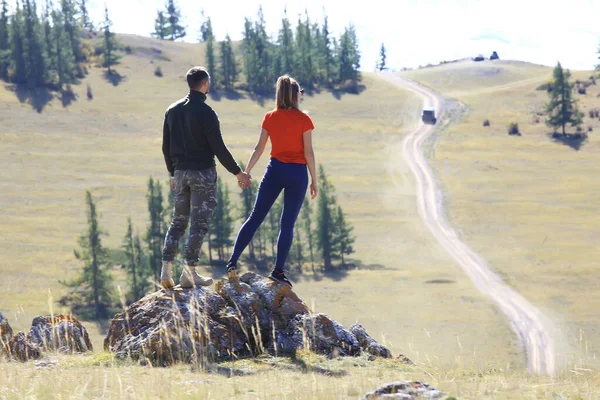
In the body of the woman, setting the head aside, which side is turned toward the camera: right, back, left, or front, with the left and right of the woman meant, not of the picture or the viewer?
back

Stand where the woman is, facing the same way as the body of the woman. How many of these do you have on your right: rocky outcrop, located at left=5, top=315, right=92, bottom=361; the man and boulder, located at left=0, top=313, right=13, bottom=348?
0

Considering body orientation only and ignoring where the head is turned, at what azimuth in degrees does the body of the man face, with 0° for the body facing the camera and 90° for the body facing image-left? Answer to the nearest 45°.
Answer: approximately 225°

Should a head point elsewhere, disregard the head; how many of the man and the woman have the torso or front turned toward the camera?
0

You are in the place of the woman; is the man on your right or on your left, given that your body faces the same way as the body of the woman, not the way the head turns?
on your left

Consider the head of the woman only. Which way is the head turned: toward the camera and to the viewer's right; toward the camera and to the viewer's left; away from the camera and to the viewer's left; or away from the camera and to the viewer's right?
away from the camera and to the viewer's right

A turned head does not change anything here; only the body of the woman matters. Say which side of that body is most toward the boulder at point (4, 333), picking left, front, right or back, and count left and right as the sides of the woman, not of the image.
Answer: left
